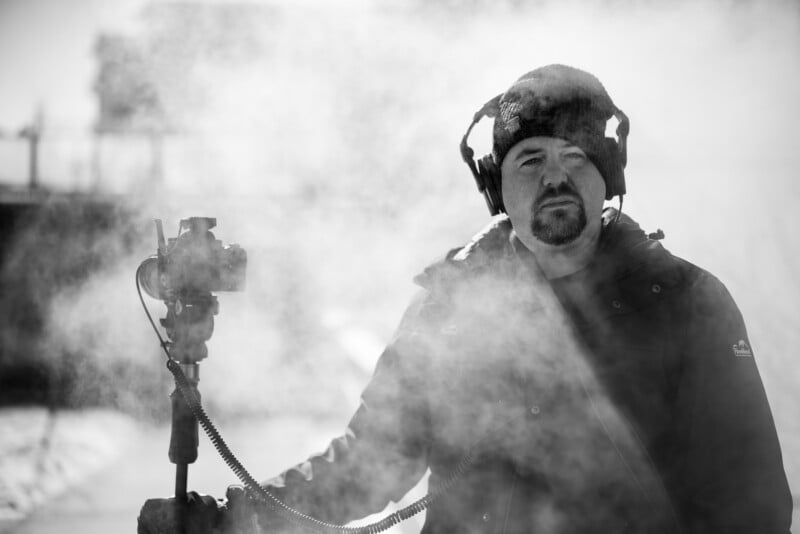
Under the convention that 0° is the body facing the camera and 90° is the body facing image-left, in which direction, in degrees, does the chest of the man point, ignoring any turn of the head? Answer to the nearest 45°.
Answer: approximately 0°

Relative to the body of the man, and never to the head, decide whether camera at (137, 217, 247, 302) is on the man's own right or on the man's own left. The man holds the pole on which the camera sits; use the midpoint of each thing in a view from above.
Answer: on the man's own right

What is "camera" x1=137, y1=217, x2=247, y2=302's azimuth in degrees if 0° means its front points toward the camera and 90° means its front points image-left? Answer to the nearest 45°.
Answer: approximately 45°
